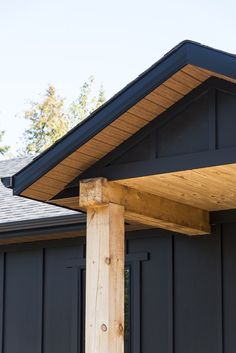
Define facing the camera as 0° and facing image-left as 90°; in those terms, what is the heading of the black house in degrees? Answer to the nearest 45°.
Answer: approximately 45°

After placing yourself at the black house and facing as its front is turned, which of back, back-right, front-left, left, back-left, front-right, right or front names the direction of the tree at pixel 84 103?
back-right

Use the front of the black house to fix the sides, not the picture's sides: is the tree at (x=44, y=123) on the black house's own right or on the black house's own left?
on the black house's own right
